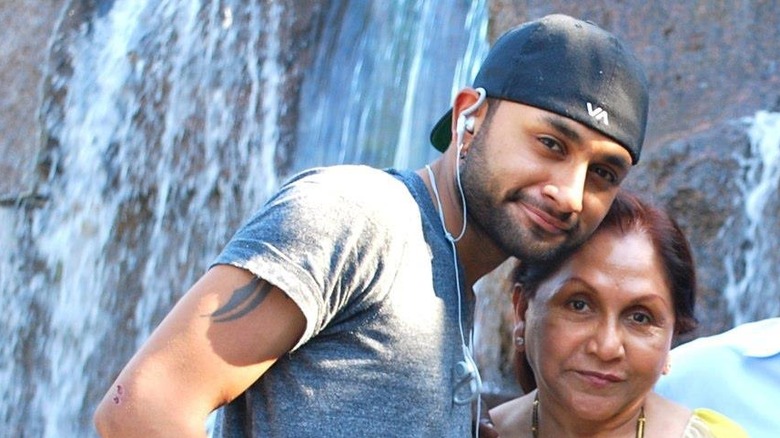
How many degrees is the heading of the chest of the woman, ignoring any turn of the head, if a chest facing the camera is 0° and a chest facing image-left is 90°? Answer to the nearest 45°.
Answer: approximately 0°

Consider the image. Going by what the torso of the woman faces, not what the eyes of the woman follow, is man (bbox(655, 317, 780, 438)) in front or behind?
behind

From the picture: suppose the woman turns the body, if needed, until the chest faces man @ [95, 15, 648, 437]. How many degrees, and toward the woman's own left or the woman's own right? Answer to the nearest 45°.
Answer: approximately 45° to the woman's own right
